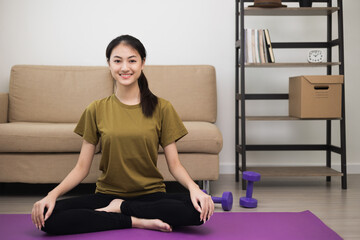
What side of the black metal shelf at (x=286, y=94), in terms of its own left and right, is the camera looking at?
front

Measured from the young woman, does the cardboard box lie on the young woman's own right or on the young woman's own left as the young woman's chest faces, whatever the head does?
on the young woman's own left

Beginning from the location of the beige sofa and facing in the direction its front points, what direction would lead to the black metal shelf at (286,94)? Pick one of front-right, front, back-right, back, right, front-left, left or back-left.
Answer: left

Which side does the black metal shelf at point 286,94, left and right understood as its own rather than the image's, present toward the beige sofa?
right

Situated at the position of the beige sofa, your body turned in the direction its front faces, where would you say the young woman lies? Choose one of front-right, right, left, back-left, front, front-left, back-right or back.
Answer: front

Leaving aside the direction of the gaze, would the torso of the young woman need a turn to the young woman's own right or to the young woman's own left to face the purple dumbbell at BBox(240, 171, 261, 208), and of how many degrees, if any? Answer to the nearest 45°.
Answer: approximately 135° to the young woman's own left

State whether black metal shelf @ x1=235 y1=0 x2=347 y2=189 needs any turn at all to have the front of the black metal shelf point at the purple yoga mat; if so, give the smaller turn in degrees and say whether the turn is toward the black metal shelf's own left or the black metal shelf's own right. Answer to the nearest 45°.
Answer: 0° — it already faces it

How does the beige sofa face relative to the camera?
toward the camera

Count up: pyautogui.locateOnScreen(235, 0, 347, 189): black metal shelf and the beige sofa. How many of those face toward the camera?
2

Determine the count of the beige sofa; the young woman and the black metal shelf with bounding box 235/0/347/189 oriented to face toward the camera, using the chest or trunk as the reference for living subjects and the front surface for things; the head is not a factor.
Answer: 3

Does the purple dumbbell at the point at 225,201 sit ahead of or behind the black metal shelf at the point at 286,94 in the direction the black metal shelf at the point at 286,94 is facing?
ahead
